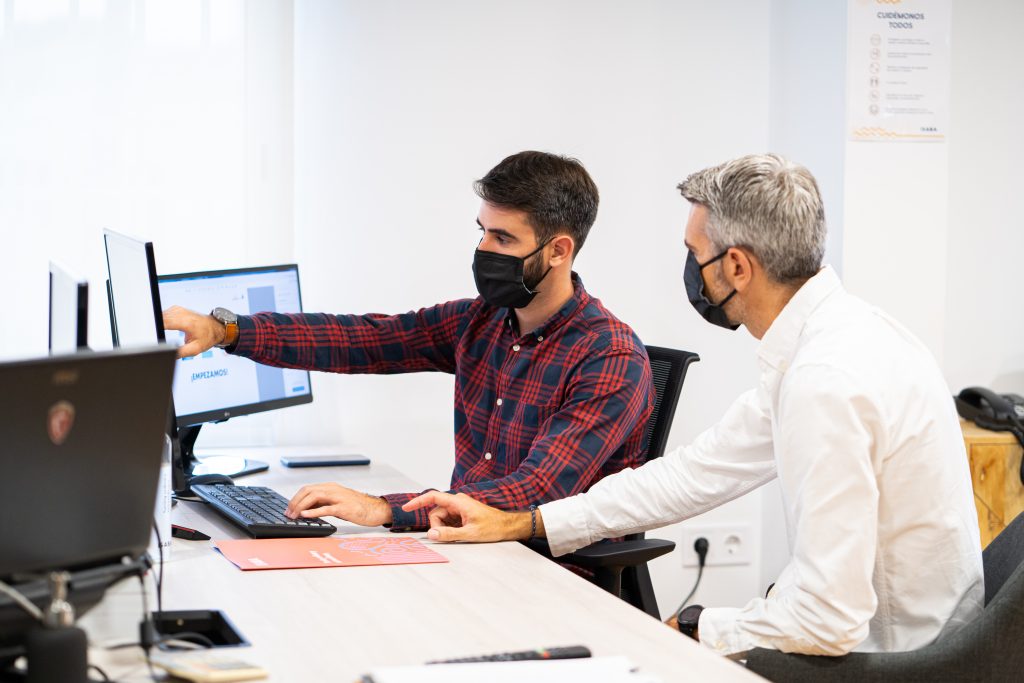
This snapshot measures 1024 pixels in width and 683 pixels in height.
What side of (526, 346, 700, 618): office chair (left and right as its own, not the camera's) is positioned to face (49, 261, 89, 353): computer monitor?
front

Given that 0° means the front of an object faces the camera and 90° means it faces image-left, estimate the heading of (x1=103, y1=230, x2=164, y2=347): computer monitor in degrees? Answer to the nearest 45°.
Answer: approximately 315°

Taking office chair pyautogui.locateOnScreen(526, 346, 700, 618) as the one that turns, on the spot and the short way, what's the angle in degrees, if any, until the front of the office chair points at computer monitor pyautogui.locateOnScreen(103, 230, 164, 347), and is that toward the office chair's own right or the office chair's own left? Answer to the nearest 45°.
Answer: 0° — it already faces it

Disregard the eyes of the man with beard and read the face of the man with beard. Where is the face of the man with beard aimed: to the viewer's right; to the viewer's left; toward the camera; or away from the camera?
to the viewer's left

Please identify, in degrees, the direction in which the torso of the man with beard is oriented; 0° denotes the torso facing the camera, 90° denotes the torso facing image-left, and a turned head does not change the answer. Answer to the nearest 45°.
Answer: approximately 45°

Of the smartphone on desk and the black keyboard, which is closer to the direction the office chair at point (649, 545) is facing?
the black keyboard

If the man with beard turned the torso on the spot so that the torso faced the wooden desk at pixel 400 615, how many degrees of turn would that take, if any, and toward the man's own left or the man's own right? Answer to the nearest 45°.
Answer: approximately 45° to the man's own left

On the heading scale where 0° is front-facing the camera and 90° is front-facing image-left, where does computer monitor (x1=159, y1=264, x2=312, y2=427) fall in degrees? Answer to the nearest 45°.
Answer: approximately 315°

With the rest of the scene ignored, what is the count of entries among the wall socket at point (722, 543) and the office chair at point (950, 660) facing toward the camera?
1

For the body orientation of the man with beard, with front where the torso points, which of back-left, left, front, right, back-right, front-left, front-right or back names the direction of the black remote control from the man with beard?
front-left

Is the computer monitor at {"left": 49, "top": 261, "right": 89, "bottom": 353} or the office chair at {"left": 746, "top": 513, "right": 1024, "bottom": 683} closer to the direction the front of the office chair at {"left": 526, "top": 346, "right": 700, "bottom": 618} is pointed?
the computer monitor

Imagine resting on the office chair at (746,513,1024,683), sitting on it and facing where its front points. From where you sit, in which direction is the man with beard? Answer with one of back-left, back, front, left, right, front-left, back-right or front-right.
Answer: front-right

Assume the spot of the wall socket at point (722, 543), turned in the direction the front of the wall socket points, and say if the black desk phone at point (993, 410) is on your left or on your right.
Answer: on your left

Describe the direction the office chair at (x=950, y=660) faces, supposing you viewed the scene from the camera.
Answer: facing to the left of the viewer

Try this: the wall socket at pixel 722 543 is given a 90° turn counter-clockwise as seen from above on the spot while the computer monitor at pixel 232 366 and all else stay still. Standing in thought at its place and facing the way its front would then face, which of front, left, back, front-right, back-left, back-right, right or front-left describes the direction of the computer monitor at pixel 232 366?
back-right

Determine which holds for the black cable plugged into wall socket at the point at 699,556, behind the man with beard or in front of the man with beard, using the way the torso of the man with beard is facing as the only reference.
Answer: behind

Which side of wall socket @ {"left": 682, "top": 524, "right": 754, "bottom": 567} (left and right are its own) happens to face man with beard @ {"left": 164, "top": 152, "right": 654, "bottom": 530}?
front
